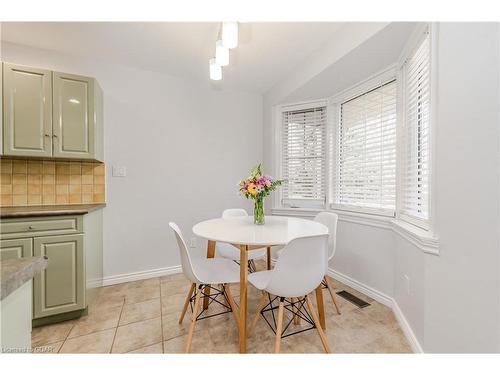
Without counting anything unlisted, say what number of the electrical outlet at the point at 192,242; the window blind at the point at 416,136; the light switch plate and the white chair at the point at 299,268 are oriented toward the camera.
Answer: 2

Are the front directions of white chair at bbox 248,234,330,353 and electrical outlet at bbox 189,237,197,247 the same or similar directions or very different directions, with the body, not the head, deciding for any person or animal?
very different directions

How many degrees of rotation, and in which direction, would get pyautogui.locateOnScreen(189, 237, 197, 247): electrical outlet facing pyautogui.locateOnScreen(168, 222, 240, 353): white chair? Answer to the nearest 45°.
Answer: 0° — it already faces it

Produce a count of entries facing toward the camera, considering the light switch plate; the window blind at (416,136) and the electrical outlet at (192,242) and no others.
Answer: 2

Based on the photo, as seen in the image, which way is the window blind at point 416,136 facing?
to the viewer's left

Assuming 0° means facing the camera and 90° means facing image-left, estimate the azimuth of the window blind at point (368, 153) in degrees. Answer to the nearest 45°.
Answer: approximately 45°

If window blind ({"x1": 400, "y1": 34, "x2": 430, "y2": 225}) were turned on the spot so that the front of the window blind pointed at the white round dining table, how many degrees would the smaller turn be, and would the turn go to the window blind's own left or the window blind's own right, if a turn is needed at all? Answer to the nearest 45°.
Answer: approximately 45° to the window blind's own left

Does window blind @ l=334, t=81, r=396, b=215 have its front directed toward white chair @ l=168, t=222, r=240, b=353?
yes

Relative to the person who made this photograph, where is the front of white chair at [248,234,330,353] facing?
facing away from the viewer and to the left of the viewer

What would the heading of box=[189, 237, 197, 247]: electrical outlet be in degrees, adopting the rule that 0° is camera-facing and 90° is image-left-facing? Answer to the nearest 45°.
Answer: approximately 0°
